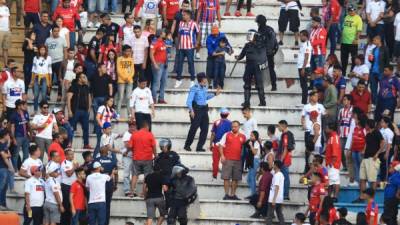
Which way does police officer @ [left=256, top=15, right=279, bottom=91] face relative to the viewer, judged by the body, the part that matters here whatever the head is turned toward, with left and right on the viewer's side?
facing to the left of the viewer

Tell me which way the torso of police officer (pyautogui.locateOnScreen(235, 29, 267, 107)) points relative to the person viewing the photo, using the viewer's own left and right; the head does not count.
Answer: facing the viewer and to the left of the viewer

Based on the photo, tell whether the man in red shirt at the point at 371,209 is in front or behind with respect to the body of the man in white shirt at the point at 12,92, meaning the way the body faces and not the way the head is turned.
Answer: in front

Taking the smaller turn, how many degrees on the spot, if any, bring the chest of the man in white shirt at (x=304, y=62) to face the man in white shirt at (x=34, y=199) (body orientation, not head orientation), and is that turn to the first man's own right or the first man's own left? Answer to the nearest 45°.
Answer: approximately 45° to the first man's own left

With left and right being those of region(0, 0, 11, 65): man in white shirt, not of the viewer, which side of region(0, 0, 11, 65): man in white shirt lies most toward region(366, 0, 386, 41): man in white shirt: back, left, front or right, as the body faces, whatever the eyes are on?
left

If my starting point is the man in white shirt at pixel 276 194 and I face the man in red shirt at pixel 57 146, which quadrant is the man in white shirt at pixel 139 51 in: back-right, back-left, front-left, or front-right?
front-right

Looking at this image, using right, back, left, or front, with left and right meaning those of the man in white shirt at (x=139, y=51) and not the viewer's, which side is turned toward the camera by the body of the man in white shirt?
front

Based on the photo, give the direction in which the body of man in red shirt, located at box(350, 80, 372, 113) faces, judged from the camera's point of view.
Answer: toward the camera

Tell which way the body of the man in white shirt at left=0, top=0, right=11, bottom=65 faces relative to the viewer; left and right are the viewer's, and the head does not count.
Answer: facing the viewer
